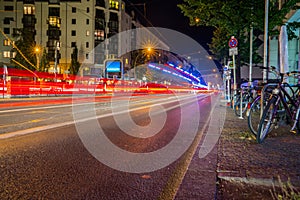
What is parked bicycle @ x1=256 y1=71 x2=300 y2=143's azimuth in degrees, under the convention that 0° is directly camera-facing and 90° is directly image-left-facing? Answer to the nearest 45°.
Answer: approximately 45°
